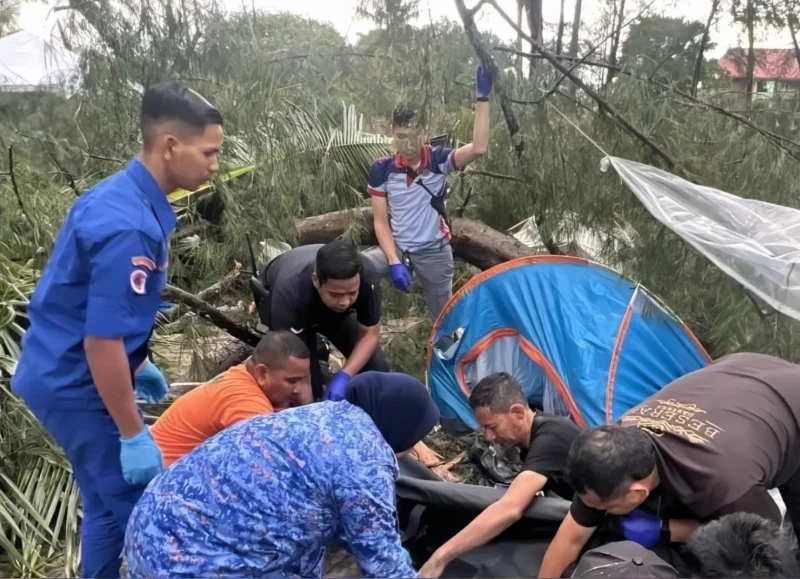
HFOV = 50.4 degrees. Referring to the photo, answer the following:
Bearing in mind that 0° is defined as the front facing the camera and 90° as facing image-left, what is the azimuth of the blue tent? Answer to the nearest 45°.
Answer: approximately 45°

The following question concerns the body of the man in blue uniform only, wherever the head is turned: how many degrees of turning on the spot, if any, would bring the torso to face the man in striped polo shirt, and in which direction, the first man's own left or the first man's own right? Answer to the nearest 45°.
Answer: approximately 45° to the first man's own left

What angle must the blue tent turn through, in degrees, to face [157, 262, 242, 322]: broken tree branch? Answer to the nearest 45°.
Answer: approximately 45° to its right

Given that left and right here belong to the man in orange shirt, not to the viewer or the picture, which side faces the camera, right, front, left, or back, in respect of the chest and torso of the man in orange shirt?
right

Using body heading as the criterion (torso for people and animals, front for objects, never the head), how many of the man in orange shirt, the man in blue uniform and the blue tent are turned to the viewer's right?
2

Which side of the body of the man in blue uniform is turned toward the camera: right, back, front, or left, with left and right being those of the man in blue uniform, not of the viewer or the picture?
right

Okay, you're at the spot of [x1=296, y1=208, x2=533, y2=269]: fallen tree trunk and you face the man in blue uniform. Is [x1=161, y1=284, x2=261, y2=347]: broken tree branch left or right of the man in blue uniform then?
right

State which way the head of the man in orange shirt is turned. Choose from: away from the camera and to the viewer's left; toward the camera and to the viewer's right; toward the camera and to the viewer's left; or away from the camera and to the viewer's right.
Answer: toward the camera and to the viewer's right

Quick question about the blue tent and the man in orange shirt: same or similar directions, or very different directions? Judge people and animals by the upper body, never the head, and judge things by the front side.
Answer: very different directions

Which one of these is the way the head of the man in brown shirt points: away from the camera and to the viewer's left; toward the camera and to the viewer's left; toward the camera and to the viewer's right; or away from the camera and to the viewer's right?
toward the camera and to the viewer's left

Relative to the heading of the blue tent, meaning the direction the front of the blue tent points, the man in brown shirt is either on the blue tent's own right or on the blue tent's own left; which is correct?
on the blue tent's own left

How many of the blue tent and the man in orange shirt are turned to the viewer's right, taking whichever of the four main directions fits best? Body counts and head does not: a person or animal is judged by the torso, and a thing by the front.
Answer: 1

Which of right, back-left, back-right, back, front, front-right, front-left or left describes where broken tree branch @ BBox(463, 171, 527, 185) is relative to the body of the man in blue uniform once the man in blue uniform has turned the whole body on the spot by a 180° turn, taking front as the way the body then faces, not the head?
back-right

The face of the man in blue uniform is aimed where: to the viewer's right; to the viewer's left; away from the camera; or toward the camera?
to the viewer's right
